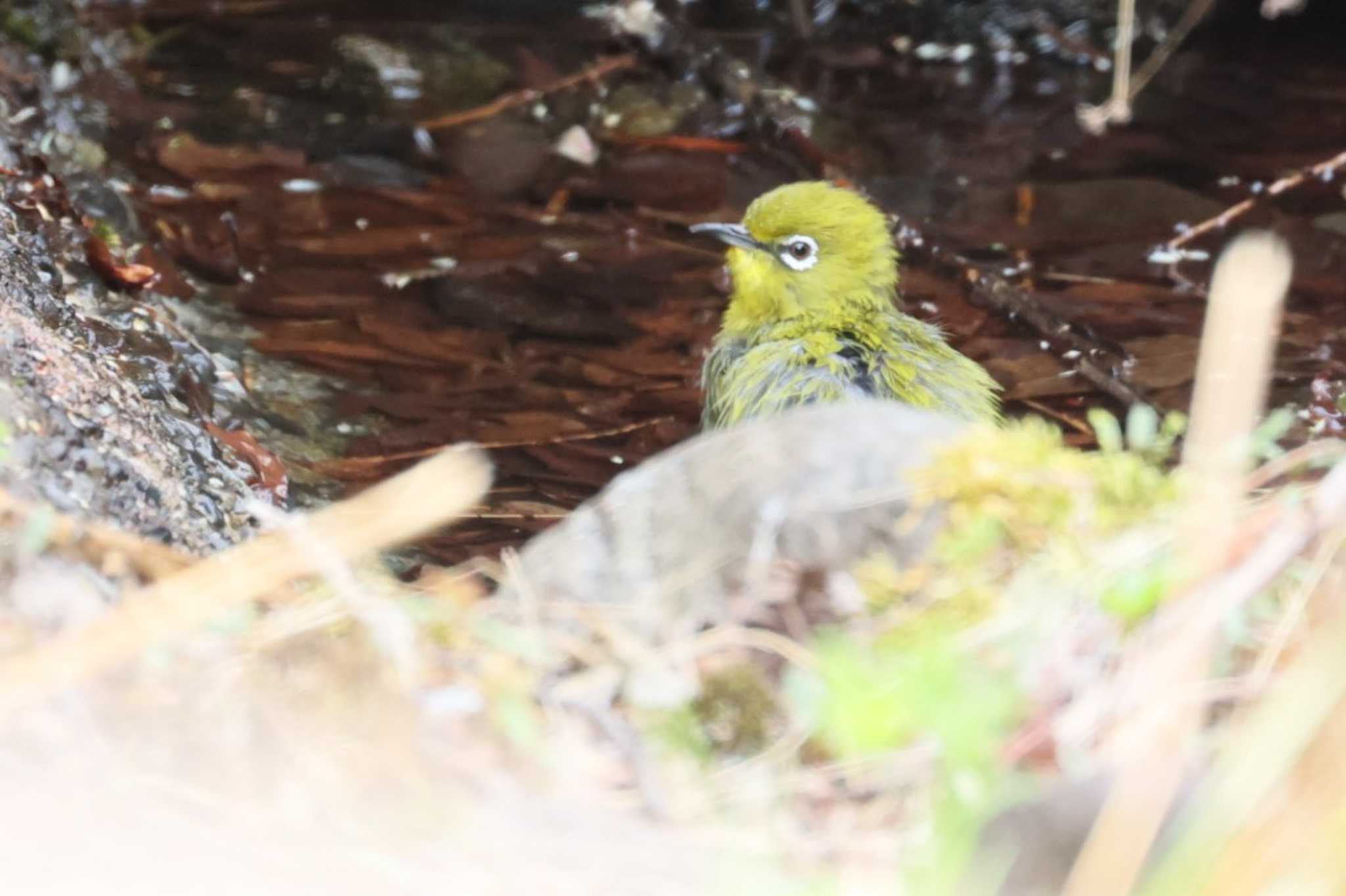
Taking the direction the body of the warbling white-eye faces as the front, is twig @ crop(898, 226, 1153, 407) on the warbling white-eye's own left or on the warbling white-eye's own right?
on the warbling white-eye's own right

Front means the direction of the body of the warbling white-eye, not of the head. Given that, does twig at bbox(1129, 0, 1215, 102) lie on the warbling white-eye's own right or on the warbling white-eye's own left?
on the warbling white-eye's own right

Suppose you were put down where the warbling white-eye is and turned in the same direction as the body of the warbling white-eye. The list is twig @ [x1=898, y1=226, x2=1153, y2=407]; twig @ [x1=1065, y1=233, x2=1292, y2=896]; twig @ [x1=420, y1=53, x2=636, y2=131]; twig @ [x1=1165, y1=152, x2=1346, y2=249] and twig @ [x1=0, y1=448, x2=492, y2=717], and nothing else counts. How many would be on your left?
2

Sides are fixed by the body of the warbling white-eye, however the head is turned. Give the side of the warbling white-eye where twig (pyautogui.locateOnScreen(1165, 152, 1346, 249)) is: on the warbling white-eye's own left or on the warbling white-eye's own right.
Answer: on the warbling white-eye's own right
